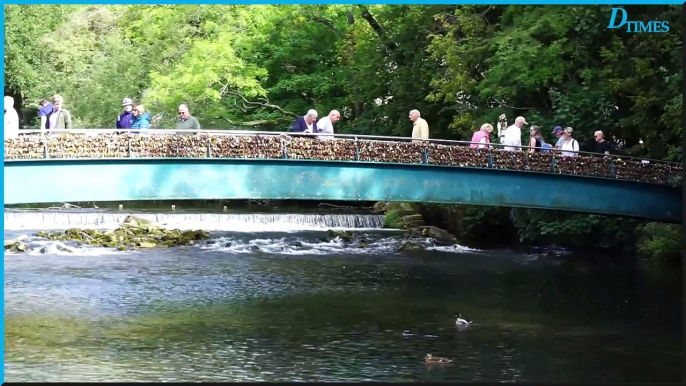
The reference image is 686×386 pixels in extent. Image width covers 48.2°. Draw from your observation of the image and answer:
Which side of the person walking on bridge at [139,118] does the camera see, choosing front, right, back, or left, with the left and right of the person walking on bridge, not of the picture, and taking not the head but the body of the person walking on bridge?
left

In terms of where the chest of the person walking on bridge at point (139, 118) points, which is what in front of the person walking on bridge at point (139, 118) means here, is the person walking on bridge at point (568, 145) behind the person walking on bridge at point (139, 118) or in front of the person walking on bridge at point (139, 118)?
behind

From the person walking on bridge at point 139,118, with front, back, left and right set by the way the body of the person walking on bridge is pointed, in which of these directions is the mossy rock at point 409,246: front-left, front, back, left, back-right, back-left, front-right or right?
back-right

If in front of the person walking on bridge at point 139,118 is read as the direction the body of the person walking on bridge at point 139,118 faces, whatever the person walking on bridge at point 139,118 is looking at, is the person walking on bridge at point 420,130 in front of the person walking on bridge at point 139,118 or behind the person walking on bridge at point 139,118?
behind

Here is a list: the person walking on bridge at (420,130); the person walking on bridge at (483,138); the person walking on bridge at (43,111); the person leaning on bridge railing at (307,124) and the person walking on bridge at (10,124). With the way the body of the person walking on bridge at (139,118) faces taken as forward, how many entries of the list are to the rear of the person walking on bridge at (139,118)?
3

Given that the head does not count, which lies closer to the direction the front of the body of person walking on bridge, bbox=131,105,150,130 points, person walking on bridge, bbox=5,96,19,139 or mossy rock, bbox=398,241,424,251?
the person walking on bridge

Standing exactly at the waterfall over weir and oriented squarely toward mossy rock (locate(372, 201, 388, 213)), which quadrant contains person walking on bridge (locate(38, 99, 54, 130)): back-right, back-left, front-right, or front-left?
back-right

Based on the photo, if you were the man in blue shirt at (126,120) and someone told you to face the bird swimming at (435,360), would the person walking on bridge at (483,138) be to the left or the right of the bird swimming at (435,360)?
left
